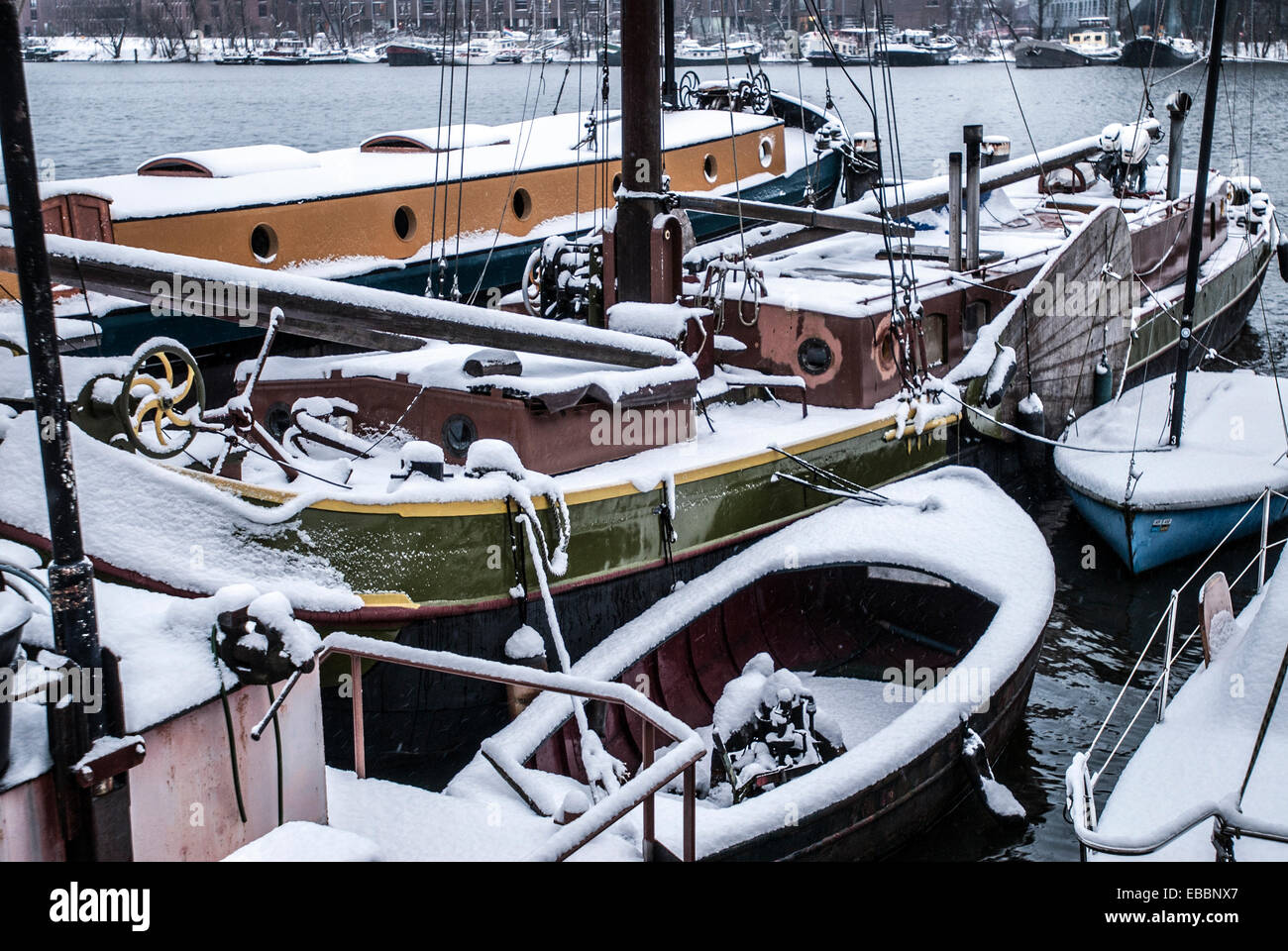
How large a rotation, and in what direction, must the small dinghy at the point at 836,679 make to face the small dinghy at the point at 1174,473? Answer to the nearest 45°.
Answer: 0° — it already faces it

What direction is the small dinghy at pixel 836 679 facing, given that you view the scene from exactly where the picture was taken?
facing away from the viewer and to the right of the viewer

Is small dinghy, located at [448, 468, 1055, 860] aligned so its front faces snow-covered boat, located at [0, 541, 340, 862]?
no

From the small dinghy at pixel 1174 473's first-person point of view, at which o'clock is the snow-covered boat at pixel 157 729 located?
The snow-covered boat is roughly at 11 o'clock from the small dinghy.

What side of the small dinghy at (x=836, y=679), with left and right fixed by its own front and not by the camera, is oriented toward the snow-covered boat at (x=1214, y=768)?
right

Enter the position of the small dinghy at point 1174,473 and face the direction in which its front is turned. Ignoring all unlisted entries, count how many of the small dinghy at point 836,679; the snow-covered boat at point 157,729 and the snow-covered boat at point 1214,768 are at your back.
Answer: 0

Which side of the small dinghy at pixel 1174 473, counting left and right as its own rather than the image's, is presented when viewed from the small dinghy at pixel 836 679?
front

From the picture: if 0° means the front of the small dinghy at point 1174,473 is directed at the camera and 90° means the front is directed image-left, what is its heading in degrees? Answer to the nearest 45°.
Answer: approximately 45°

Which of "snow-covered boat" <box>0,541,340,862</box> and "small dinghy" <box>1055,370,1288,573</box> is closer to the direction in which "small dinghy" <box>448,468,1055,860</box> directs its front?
the small dinghy

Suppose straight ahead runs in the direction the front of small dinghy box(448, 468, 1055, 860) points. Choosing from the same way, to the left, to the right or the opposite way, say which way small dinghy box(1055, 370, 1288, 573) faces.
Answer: the opposite way

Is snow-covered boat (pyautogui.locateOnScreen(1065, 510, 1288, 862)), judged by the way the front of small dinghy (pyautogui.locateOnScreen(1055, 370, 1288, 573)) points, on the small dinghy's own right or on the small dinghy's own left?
on the small dinghy's own left

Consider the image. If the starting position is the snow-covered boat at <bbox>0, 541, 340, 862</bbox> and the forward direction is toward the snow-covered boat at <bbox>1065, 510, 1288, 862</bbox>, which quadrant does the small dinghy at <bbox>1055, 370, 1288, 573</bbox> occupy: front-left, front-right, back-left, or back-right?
front-left
